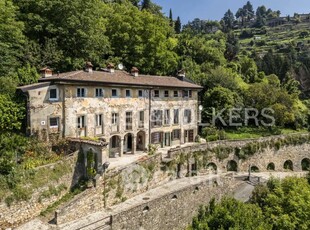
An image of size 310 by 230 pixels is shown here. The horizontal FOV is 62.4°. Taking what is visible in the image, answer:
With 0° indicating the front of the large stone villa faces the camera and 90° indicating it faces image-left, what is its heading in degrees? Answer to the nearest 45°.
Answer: approximately 315°

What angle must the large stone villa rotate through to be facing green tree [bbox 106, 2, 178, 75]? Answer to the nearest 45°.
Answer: approximately 135° to its left

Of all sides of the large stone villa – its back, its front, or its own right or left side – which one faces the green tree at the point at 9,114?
right

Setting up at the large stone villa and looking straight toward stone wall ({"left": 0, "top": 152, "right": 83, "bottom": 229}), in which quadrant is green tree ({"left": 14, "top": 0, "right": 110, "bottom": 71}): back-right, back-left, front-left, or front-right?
back-right

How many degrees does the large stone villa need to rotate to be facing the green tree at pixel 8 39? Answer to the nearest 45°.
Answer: approximately 135° to its right
